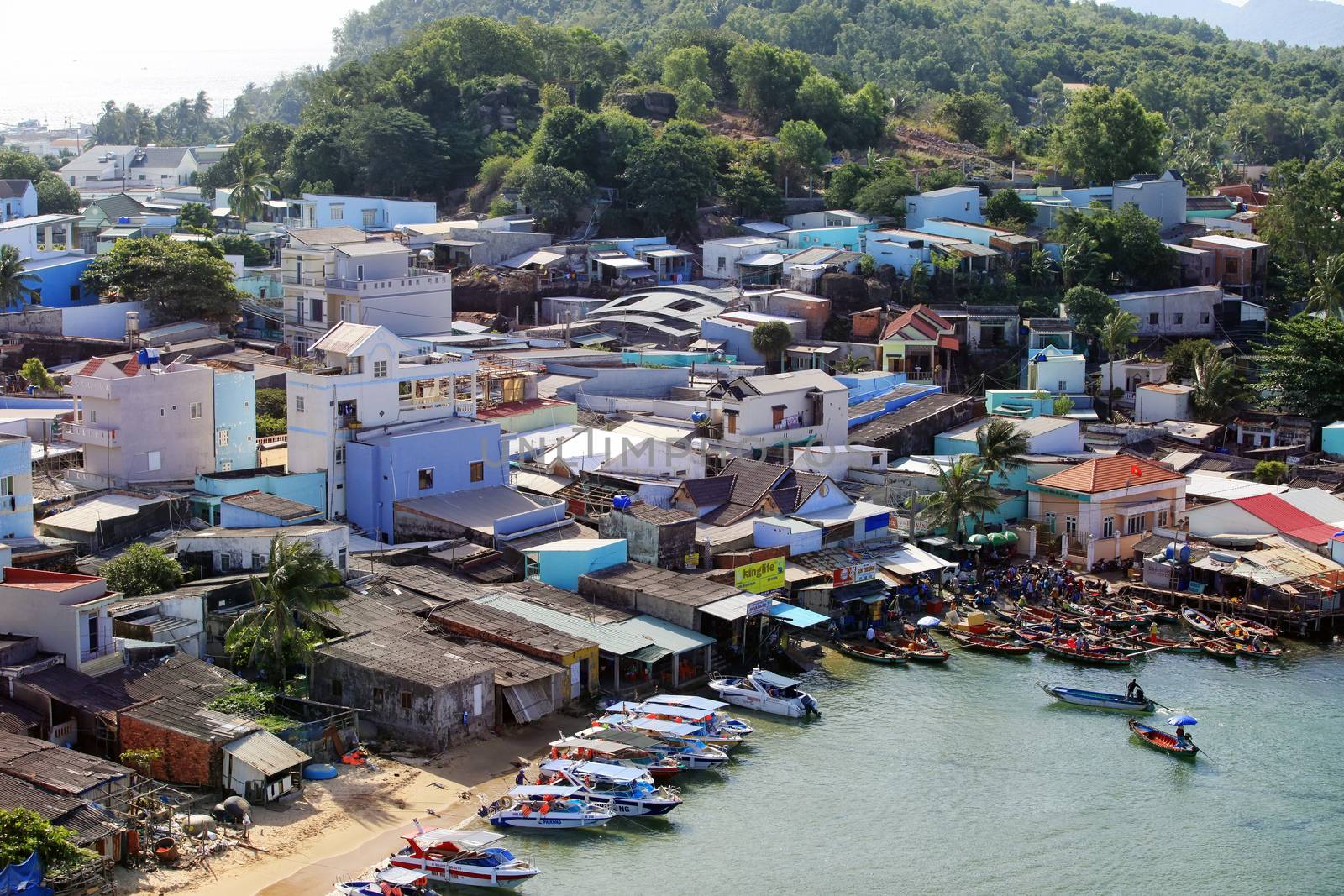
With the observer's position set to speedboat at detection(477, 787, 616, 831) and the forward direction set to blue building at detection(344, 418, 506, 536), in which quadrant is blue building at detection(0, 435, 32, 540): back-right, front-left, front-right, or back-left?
front-left

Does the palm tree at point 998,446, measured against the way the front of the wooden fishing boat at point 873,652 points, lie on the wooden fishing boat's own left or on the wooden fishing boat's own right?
on the wooden fishing boat's own right

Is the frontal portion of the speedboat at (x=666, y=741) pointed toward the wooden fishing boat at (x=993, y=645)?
no

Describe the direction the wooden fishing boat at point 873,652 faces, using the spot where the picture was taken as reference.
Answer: facing away from the viewer and to the left of the viewer

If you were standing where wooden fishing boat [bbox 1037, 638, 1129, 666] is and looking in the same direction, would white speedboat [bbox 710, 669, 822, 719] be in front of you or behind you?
in front

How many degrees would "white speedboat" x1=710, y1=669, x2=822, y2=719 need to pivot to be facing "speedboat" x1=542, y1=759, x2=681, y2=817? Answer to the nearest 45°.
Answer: approximately 90° to its left

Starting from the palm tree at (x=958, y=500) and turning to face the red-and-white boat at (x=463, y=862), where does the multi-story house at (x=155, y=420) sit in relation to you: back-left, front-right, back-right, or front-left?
front-right

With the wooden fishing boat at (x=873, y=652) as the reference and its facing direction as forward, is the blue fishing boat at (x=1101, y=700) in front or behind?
behind

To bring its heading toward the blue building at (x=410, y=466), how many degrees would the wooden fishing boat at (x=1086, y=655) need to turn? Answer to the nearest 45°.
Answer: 0° — it already faces it

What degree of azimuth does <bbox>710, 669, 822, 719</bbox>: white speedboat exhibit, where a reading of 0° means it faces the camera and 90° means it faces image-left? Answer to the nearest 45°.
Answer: approximately 135°

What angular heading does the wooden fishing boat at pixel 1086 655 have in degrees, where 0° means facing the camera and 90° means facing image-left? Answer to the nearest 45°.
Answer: approximately 90°

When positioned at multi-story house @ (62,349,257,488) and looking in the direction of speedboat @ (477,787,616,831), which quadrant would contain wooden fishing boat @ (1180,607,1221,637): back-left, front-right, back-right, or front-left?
front-left
